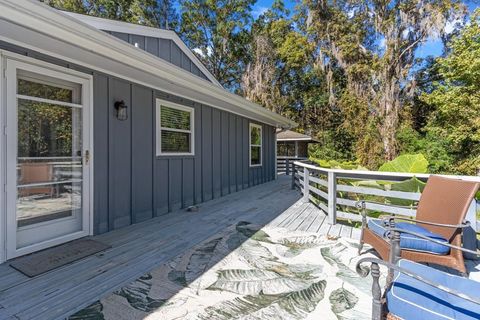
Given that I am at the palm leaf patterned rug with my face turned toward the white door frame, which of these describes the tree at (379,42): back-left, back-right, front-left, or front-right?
back-right

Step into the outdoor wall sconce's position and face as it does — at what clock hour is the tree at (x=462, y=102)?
The tree is roughly at 10 o'clock from the outdoor wall sconce.

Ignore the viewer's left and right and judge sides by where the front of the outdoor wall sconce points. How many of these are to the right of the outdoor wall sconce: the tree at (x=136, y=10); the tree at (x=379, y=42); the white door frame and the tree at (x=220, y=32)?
1

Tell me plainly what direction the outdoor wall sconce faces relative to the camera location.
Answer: facing the viewer and to the right of the viewer

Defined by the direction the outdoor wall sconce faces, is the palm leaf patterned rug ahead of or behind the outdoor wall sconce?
ahead

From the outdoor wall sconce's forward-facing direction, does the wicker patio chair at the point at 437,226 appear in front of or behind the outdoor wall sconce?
in front

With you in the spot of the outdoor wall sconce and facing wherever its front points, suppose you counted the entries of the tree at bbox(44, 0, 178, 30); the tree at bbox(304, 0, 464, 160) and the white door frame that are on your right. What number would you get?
1

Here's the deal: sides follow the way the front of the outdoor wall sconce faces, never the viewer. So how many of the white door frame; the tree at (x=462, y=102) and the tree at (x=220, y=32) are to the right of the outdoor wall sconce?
1

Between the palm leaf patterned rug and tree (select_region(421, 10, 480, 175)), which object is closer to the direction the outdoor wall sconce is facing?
the palm leaf patterned rug

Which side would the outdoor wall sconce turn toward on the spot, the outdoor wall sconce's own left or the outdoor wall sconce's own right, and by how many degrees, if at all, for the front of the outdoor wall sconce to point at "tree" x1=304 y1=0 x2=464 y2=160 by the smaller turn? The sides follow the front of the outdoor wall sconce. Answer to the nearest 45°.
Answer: approximately 90° to the outdoor wall sconce's own left

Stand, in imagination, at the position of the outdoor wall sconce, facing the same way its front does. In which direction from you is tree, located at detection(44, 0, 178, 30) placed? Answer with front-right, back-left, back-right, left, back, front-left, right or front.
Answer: back-left

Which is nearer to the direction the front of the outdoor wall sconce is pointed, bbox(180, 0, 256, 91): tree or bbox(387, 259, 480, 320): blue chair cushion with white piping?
the blue chair cushion with white piping

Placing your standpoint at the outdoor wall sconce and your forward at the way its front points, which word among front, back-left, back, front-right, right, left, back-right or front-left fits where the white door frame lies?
right

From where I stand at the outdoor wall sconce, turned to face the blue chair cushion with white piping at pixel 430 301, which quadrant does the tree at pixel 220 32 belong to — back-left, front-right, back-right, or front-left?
back-left

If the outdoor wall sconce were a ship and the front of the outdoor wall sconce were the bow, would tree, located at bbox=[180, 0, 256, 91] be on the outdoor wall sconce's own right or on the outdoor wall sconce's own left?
on the outdoor wall sconce's own left
